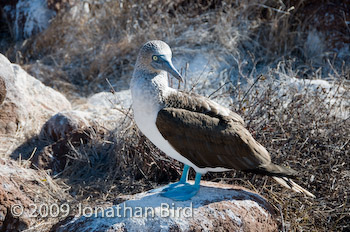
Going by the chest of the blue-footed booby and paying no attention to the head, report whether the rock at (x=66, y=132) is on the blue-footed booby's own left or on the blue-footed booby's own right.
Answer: on the blue-footed booby's own right

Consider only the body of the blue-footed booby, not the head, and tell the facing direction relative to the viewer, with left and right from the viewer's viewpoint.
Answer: facing to the left of the viewer

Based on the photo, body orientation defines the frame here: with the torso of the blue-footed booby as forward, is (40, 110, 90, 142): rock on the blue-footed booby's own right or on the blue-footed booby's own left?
on the blue-footed booby's own right

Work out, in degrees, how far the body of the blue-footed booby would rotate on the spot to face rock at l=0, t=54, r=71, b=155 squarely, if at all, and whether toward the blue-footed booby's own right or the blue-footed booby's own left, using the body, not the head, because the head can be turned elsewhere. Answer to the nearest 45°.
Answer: approximately 45° to the blue-footed booby's own right

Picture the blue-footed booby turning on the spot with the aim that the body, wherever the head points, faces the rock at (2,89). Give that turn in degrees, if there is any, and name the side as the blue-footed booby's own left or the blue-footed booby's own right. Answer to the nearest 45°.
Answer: approximately 45° to the blue-footed booby's own right

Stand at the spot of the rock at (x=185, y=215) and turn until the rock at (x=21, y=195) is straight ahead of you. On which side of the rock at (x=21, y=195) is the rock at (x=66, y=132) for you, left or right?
right
